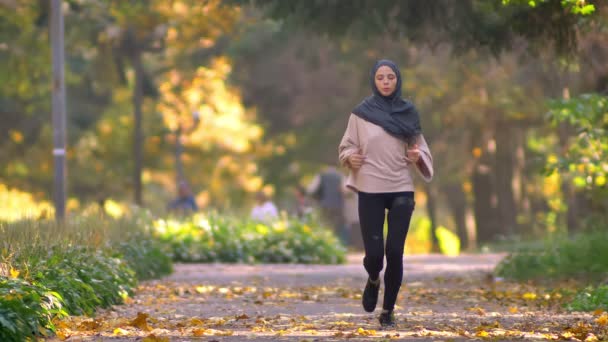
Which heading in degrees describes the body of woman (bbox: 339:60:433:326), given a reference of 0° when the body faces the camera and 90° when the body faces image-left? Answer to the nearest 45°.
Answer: approximately 0°

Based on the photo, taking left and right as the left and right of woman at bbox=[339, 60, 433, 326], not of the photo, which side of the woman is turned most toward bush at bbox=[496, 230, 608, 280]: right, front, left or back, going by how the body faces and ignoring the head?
back

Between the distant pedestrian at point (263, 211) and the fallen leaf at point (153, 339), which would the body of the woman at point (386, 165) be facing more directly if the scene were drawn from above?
the fallen leaf

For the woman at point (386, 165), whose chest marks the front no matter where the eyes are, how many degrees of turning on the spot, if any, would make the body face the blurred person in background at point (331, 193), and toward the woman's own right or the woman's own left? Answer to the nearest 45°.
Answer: approximately 180°

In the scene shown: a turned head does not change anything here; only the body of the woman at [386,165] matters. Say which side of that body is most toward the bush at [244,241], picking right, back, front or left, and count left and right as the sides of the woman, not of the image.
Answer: back

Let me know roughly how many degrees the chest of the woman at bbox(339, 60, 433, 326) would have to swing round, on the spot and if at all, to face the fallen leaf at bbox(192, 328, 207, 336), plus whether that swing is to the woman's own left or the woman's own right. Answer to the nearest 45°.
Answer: approximately 45° to the woman's own right

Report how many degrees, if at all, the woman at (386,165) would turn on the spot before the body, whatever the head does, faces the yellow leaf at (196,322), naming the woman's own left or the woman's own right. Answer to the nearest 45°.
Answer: approximately 90° to the woman's own right

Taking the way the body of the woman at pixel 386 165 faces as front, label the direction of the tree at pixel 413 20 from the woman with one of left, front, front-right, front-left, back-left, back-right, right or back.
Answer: back
